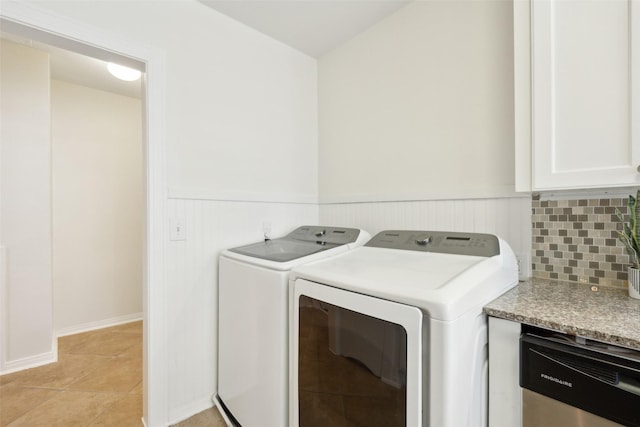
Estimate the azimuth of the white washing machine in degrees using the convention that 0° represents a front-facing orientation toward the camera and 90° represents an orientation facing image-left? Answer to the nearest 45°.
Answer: approximately 45°

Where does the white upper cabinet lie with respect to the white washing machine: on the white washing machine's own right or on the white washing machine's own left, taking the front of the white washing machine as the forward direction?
on the white washing machine's own left

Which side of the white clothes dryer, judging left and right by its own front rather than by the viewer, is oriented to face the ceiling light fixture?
right

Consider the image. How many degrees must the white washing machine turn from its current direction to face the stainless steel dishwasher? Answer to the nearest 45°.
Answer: approximately 90° to its left
